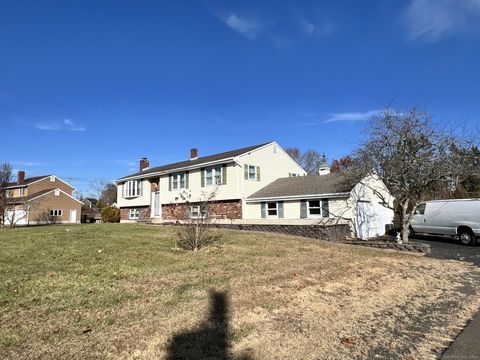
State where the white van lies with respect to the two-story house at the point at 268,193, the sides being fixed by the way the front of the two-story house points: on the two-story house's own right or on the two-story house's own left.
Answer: on the two-story house's own left

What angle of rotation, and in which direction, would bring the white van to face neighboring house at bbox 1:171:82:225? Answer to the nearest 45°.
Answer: approximately 45° to its left

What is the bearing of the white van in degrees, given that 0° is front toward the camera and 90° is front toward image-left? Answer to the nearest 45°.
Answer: approximately 135°

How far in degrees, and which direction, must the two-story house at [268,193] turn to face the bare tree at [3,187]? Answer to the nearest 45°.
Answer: approximately 45° to its right

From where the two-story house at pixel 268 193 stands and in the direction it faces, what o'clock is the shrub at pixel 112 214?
The shrub is roughly at 3 o'clock from the two-story house.

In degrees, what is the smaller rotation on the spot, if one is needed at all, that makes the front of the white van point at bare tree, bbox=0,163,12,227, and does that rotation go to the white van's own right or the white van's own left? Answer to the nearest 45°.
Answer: approximately 45° to the white van's own left

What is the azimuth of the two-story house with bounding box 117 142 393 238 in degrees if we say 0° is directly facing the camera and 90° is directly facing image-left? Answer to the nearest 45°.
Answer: approximately 45°

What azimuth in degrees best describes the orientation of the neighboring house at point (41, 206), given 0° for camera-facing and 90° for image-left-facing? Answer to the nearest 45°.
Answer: approximately 45°

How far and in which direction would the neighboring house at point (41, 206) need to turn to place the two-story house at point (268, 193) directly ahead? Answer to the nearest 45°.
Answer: approximately 90° to its left
